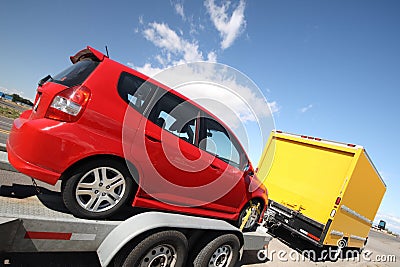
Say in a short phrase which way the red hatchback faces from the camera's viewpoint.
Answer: facing away from the viewer and to the right of the viewer
